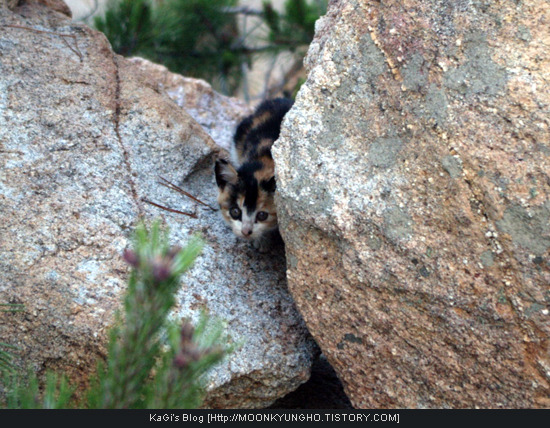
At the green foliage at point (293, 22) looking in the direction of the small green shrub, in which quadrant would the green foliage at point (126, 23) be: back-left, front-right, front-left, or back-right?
front-right

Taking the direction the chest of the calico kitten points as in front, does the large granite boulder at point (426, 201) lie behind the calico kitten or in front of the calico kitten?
in front

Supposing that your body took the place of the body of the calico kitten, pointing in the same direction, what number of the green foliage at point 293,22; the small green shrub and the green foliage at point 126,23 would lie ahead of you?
1

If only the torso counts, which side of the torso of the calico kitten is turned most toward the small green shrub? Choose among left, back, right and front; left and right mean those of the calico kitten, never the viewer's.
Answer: front

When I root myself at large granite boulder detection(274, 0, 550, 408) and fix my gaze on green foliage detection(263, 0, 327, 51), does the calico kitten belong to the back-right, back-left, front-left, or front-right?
front-left

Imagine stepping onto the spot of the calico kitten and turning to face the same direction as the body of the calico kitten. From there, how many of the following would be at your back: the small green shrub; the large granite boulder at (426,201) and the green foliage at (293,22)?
1

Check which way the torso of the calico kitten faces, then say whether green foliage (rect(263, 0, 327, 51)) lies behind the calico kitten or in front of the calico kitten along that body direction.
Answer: behind

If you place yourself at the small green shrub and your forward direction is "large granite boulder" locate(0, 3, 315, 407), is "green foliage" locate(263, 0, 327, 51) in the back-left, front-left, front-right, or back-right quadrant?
front-right

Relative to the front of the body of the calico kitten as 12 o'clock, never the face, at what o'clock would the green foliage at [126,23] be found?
The green foliage is roughly at 5 o'clock from the calico kitten.

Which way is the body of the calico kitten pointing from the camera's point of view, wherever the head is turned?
toward the camera
